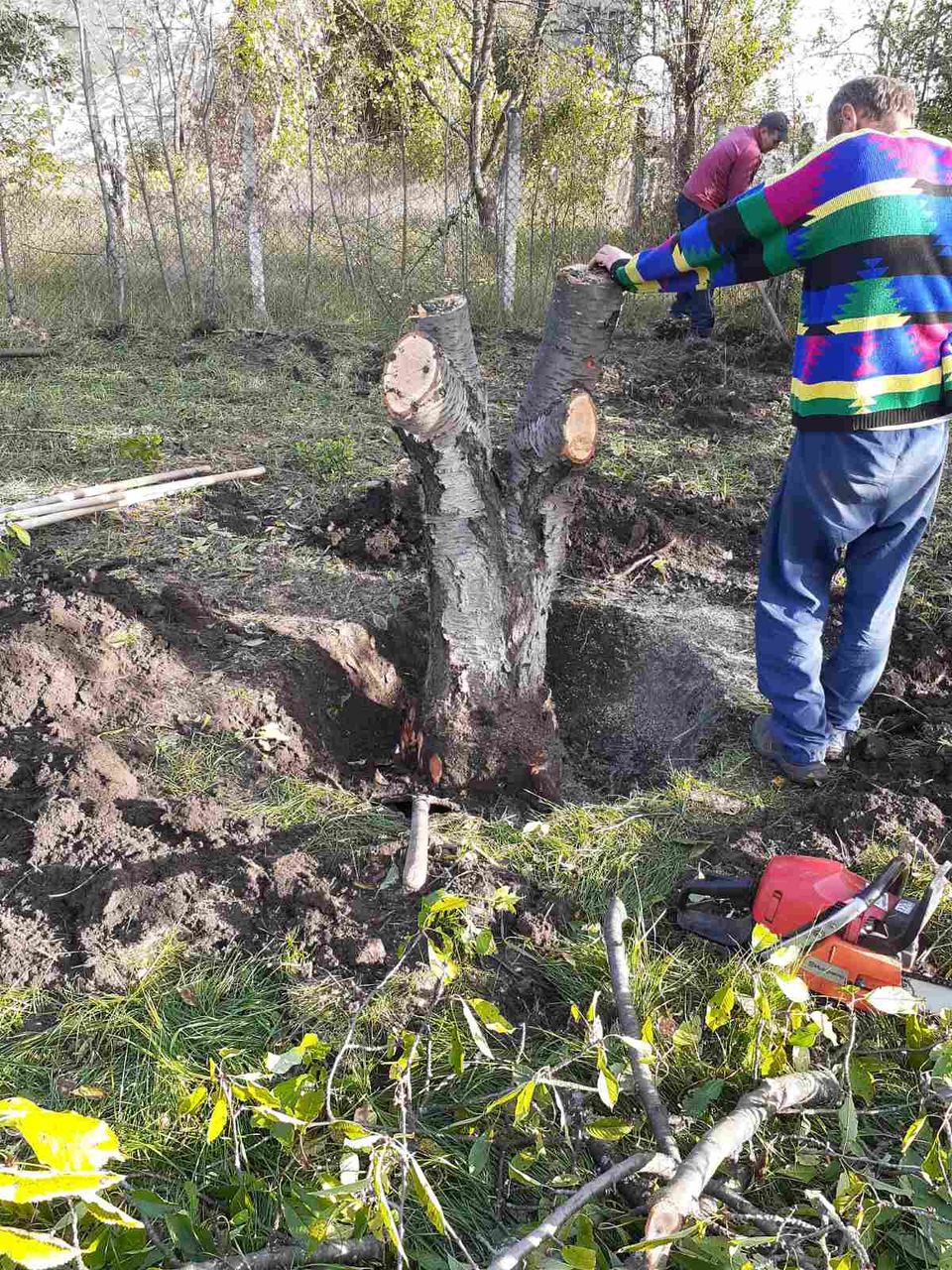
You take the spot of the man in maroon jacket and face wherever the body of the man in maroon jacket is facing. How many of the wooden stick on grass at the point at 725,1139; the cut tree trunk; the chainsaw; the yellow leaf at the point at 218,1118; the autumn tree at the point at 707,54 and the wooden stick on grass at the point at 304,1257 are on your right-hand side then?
5

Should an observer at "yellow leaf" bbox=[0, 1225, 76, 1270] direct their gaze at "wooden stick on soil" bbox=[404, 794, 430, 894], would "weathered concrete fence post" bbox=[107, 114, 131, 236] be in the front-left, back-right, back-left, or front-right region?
front-left

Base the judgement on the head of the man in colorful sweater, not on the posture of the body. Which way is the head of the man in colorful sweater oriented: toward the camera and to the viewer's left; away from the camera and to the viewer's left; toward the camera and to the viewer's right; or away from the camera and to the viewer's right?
away from the camera and to the viewer's left

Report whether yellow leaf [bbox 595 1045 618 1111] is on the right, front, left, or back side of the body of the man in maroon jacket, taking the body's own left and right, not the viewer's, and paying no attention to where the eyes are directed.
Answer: right

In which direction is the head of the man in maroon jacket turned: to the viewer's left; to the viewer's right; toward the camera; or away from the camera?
to the viewer's right

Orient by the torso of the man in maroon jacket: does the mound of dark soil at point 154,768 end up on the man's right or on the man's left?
on the man's right

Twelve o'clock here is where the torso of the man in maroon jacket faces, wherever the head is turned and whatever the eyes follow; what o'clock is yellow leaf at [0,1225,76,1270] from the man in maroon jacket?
The yellow leaf is roughly at 3 o'clock from the man in maroon jacket.

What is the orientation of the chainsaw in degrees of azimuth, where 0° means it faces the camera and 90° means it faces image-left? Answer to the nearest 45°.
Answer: approximately 270°

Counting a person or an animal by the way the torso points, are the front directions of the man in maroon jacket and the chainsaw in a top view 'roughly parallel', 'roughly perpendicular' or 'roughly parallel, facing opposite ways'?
roughly parallel

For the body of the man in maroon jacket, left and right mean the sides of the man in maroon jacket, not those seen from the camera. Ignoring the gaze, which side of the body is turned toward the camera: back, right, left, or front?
right

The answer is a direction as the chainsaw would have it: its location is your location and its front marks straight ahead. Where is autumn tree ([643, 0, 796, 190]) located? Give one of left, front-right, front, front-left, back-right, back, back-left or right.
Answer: left

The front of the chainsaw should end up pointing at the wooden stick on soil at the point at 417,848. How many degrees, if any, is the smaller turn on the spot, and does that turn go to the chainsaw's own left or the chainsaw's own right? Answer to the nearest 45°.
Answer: approximately 180°
